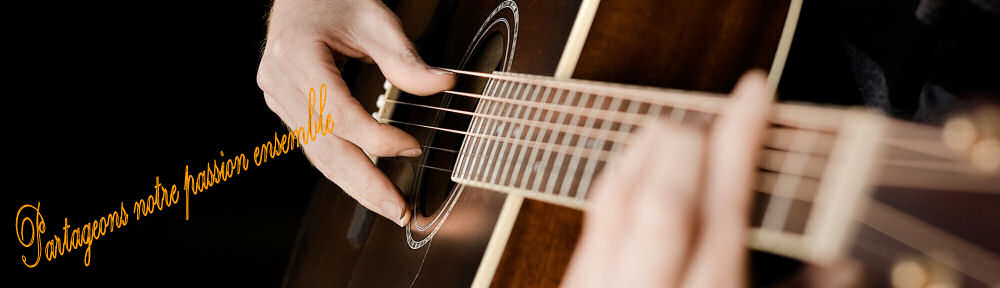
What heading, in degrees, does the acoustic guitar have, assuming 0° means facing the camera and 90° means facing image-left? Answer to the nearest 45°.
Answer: approximately 45°
